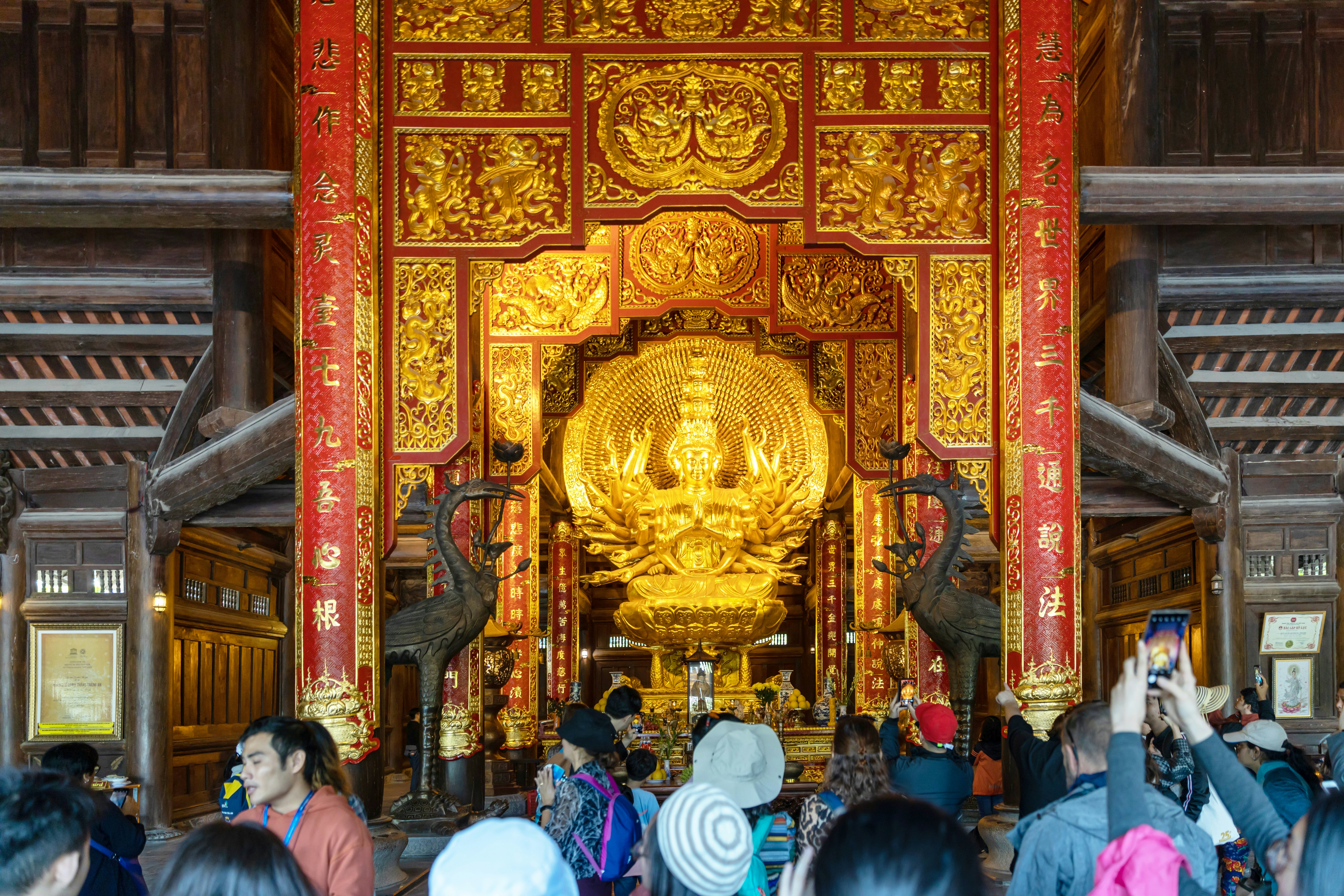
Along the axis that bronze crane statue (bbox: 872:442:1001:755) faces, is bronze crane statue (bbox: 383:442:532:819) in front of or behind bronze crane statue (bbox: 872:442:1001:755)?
in front

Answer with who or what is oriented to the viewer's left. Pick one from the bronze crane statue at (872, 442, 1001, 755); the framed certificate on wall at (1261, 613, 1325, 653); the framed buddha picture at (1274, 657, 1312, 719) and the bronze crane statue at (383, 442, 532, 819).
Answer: the bronze crane statue at (872, 442, 1001, 755)

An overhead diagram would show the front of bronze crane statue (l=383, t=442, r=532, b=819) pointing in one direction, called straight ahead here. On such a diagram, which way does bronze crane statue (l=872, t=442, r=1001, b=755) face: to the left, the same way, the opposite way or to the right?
the opposite way

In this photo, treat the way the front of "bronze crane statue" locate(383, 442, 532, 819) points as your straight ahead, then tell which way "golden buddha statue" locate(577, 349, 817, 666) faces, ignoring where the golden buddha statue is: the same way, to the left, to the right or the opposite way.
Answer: to the right

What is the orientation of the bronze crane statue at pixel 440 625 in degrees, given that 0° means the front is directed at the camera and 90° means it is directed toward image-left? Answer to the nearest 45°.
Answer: approximately 270°

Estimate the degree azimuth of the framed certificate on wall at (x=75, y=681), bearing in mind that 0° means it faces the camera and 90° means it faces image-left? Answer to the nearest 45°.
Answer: approximately 0°

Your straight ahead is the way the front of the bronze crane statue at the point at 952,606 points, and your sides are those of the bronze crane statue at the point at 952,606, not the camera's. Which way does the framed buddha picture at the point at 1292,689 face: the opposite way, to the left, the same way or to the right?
to the left

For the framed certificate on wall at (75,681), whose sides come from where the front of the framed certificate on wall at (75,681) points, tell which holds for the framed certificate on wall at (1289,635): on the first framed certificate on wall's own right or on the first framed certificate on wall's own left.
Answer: on the first framed certificate on wall's own left

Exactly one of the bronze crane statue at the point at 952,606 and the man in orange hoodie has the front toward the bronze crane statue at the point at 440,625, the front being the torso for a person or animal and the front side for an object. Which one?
the bronze crane statue at the point at 952,606

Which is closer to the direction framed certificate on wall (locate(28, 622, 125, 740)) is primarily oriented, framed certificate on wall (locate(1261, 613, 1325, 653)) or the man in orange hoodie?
the man in orange hoodie

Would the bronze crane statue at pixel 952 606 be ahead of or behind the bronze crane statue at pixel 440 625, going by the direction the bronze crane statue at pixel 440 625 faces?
ahead

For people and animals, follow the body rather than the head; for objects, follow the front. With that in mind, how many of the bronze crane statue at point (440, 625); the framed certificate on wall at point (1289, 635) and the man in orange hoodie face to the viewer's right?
1
